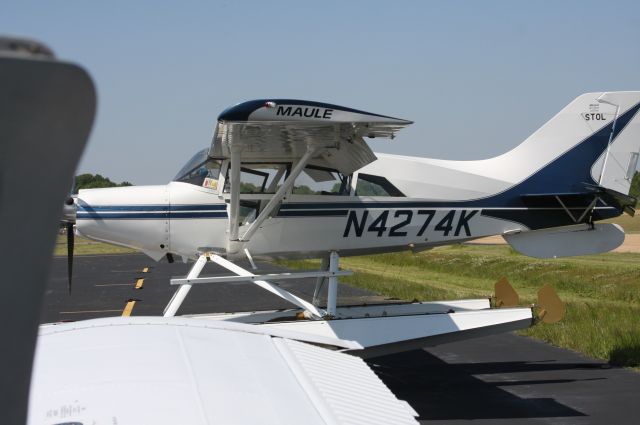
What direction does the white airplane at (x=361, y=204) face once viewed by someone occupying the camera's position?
facing to the left of the viewer

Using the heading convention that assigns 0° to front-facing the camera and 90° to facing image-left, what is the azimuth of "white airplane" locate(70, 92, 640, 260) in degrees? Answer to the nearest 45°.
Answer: approximately 90°
